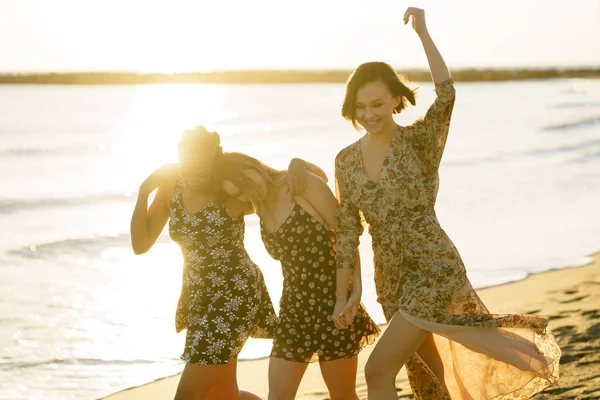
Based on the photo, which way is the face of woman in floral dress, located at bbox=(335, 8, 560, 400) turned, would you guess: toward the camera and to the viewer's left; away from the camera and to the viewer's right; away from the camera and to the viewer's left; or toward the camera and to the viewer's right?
toward the camera and to the viewer's left

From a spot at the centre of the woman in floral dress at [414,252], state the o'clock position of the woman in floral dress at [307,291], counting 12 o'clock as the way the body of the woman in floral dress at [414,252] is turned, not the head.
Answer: the woman in floral dress at [307,291] is roughly at 2 o'clock from the woman in floral dress at [414,252].

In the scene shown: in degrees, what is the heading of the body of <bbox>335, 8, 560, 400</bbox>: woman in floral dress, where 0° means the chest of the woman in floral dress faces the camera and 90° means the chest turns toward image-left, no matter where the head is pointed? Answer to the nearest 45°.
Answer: approximately 45°

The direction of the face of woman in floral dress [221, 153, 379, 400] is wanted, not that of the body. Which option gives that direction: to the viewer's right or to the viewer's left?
to the viewer's left

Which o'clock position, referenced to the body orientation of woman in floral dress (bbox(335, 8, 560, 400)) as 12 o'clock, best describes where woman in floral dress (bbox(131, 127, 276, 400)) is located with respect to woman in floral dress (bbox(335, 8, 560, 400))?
woman in floral dress (bbox(131, 127, 276, 400)) is roughly at 2 o'clock from woman in floral dress (bbox(335, 8, 560, 400)).
